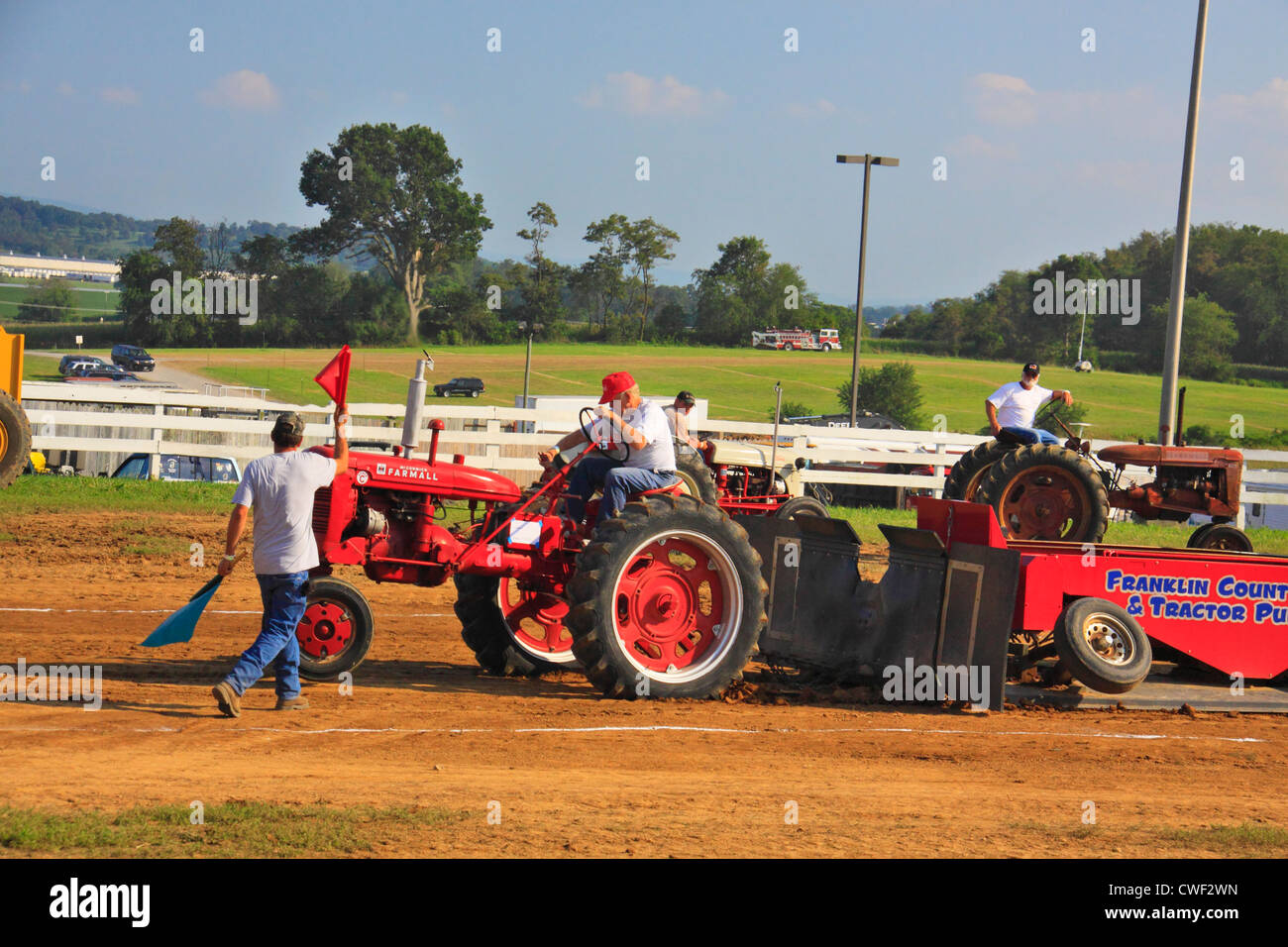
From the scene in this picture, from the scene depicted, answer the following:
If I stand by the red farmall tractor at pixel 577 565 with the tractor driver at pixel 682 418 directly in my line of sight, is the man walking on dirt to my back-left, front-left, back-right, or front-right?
back-left

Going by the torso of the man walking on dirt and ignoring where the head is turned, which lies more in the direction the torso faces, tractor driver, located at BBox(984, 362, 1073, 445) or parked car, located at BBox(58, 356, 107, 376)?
the tractor driver

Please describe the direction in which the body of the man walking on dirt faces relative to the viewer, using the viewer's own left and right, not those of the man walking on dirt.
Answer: facing away from the viewer and to the right of the viewer

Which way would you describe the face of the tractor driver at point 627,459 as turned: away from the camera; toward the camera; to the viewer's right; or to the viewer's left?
to the viewer's left

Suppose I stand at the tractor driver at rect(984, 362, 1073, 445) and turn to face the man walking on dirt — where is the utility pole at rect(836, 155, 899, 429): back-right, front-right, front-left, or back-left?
back-right
